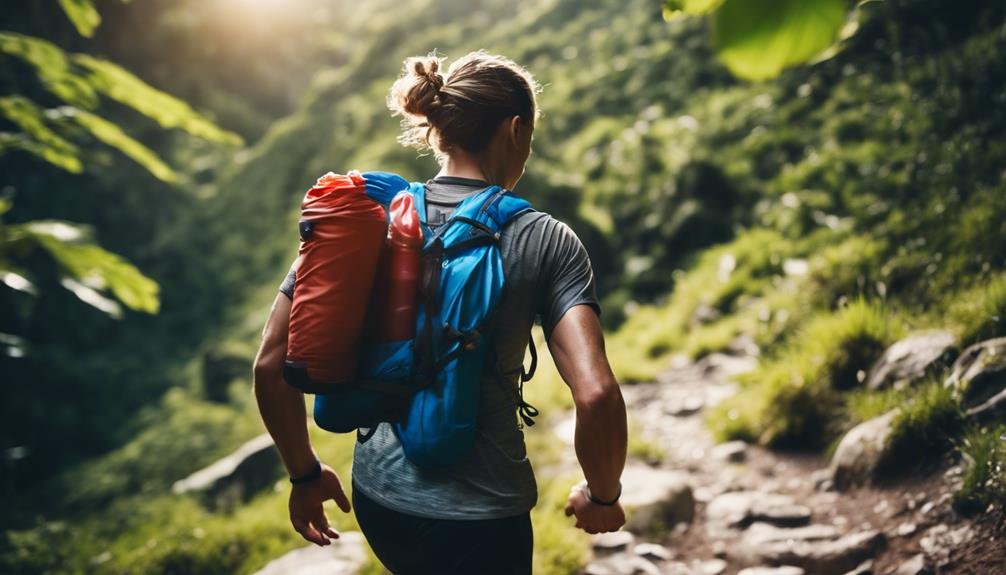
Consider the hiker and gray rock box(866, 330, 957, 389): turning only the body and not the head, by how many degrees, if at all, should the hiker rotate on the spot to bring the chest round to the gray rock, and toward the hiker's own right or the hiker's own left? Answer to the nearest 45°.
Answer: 0° — they already face it

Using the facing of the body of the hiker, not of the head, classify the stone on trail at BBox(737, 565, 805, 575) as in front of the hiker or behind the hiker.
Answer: in front

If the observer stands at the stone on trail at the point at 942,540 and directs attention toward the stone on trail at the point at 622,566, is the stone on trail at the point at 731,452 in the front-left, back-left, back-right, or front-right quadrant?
front-right

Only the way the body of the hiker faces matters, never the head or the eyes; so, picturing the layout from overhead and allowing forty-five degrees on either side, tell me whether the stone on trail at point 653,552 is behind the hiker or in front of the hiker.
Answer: in front

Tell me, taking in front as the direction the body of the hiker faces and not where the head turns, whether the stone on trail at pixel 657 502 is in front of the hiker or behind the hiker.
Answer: in front

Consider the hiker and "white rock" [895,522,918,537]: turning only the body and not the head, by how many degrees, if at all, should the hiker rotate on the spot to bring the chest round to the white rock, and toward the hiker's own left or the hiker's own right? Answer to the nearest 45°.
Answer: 0° — they already face it

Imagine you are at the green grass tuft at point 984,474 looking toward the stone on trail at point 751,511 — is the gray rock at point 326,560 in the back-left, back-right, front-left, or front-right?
front-left

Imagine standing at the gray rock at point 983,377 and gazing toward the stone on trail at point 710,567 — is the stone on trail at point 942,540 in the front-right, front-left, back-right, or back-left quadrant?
front-left

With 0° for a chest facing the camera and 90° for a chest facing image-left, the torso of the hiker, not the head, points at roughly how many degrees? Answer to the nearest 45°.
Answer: approximately 225°

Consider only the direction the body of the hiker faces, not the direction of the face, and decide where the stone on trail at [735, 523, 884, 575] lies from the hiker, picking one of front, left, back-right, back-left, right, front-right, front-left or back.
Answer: front
